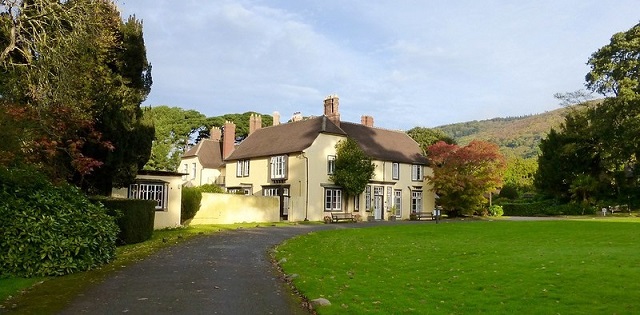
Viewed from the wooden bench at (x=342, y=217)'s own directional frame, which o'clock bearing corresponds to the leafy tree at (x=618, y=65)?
The leafy tree is roughly at 10 o'clock from the wooden bench.

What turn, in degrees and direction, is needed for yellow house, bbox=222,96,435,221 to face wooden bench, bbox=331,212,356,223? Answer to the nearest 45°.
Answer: approximately 45° to its right

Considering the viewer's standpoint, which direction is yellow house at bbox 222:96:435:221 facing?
facing the viewer and to the right of the viewer

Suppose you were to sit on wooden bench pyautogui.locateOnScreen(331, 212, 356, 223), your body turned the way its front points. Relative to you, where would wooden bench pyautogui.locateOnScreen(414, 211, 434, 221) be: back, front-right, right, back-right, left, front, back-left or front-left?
left

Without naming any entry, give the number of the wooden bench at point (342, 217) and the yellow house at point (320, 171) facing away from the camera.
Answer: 0

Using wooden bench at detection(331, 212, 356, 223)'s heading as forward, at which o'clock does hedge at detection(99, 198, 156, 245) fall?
The hedge is roughly at 2 o'clock from the wooden bench.

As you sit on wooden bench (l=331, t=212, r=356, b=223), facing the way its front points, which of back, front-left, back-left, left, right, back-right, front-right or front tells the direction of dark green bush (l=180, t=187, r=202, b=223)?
right

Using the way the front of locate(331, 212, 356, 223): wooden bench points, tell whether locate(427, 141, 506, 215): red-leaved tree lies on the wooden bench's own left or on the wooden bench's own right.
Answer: on the wooden bench's own left

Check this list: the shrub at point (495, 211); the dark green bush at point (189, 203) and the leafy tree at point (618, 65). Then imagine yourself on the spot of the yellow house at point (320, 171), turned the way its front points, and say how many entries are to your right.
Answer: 1

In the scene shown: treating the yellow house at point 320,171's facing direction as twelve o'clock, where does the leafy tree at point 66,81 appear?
The leafy tree is roughly at 2 o'clock from the yellow house.

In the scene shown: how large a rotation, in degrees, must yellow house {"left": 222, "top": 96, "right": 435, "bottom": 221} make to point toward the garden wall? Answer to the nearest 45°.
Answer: approximately 90° to its right

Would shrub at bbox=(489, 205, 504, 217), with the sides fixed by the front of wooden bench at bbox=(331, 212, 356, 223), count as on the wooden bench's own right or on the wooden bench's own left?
on the wooden bench's own left

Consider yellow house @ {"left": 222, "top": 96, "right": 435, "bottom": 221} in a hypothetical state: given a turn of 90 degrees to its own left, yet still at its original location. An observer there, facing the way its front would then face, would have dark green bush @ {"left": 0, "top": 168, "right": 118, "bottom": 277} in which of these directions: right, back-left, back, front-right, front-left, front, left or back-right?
back-right
